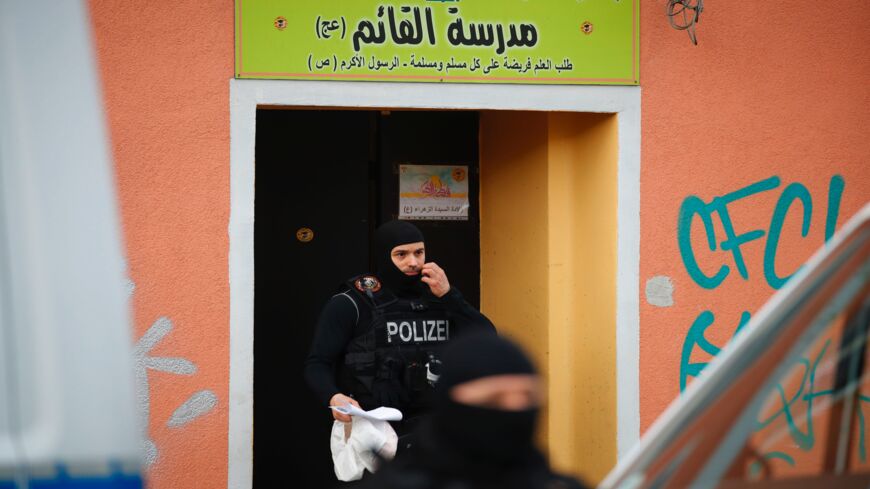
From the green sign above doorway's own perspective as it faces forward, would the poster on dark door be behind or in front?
behind

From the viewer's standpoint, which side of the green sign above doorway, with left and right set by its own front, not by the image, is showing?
front

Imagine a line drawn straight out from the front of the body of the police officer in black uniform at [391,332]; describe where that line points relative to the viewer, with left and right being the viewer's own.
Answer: facing the viewer and to the right of the viewer

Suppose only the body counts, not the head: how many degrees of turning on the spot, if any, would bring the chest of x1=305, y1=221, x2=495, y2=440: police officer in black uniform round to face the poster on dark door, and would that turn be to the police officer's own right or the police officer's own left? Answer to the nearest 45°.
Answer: approximately 135° to the police officer's own left

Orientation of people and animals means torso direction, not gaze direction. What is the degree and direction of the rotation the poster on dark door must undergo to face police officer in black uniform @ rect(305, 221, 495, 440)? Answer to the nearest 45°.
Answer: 0° — it already faces them

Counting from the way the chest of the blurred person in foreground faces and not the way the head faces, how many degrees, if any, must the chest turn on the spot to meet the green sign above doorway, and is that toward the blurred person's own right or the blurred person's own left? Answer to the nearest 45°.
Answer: approximately 135° to the blurred person's own left

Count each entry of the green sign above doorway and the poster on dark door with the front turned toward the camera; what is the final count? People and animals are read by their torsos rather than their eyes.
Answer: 2

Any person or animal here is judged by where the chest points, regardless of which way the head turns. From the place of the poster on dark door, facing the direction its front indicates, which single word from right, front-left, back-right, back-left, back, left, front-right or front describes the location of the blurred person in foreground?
front

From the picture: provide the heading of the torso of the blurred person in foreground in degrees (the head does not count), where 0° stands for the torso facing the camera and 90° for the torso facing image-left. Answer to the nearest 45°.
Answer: approximately 315°

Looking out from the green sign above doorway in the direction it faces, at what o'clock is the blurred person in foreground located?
The blurred person in foreground is roughly at 12 o'clock from the green sign above doorway.

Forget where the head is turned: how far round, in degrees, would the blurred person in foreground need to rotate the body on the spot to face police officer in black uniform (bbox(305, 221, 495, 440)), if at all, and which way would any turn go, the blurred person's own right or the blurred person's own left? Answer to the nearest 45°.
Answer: approximately 135° to the blurred person's own left
